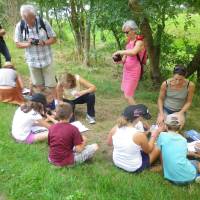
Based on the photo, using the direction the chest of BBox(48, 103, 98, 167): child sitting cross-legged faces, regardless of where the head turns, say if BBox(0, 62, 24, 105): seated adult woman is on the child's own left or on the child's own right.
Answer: on the child's own left

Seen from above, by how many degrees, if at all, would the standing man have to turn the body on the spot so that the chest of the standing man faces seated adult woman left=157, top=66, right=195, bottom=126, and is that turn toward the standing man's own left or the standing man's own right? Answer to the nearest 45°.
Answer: approximately 45° to the standing man's own left

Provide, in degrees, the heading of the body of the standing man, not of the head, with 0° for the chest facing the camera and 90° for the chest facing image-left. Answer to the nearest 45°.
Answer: approximately 0°

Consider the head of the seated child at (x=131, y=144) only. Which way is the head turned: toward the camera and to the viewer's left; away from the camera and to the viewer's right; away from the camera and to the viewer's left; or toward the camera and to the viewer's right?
away from the camera and to the viewer's right

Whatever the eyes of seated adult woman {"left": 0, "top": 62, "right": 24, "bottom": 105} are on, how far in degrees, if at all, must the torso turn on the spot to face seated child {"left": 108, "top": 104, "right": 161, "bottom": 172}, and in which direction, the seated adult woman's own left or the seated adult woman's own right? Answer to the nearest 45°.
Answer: approximately 90° to the seated adult woman's own right

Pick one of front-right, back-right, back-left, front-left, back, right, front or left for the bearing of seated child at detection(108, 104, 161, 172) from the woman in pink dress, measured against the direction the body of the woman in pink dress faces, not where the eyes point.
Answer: front-left

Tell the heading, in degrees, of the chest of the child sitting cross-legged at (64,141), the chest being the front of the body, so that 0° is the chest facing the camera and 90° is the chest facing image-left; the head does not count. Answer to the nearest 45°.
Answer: approximately 225°

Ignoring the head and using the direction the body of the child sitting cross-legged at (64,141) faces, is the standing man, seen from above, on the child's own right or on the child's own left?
on the child's own left

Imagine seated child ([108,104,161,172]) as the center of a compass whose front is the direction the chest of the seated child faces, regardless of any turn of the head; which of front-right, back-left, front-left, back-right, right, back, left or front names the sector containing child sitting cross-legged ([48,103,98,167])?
back-left

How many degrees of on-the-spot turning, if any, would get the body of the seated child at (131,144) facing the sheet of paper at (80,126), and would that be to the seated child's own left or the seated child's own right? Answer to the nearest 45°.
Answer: approximately 90° to the seated child's own left

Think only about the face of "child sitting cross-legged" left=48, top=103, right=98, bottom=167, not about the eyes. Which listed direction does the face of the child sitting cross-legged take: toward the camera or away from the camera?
away from the camera

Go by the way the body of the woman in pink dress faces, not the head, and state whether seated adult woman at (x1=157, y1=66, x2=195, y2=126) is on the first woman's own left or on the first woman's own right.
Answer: on the first woman's own left
